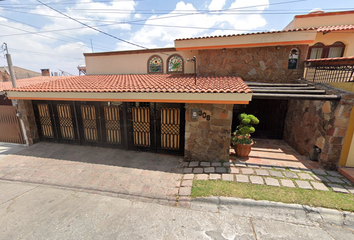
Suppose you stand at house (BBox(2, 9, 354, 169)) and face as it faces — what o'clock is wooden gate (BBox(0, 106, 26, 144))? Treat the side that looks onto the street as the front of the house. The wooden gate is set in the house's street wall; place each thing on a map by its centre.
The wooden gate is roughly at 3 o'clock from the house.

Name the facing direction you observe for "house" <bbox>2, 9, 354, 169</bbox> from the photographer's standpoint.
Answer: facing the viewer
